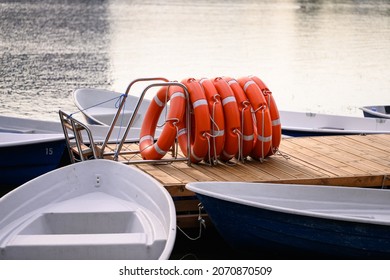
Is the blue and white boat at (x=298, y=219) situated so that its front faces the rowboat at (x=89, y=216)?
yes

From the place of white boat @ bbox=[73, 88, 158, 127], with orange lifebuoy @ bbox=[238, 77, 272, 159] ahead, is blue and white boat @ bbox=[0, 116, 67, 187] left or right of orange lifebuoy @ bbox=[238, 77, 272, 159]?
right

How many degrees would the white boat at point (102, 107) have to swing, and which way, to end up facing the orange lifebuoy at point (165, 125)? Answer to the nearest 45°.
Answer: approximately 135° to its left

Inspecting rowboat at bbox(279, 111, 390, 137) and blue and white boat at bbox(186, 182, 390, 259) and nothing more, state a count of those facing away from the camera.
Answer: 0

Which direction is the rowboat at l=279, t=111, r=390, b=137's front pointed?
to the viewer's left

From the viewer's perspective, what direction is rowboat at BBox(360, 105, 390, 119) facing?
to the viewer's left

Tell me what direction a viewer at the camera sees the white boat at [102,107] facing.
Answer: facing away from the viewer and to the left of the viewer

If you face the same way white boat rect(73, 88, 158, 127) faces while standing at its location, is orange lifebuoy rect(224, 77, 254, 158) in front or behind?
behind

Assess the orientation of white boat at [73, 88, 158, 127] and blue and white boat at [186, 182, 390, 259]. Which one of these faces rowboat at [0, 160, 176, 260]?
the blue and white boat

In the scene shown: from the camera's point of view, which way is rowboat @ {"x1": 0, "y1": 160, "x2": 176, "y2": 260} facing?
away from the camera

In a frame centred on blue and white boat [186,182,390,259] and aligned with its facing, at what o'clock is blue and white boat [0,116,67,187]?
blue and white boat [0,116,67,187] is roughly at 1 o'clock from blue and white boat [186,182,390,259].

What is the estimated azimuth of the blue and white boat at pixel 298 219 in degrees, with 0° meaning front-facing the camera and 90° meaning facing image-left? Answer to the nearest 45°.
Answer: approximately 90°
